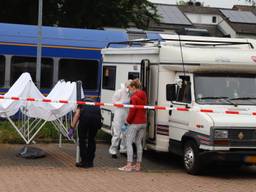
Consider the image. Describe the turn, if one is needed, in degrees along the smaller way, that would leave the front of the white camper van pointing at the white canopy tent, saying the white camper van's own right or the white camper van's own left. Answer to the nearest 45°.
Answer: approximately 135° to the white camper van's own right

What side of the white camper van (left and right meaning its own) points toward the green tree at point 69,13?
back

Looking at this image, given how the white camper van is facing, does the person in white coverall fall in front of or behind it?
behind

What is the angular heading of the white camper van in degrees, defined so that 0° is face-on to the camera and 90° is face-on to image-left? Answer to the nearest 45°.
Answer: approximately 315°
